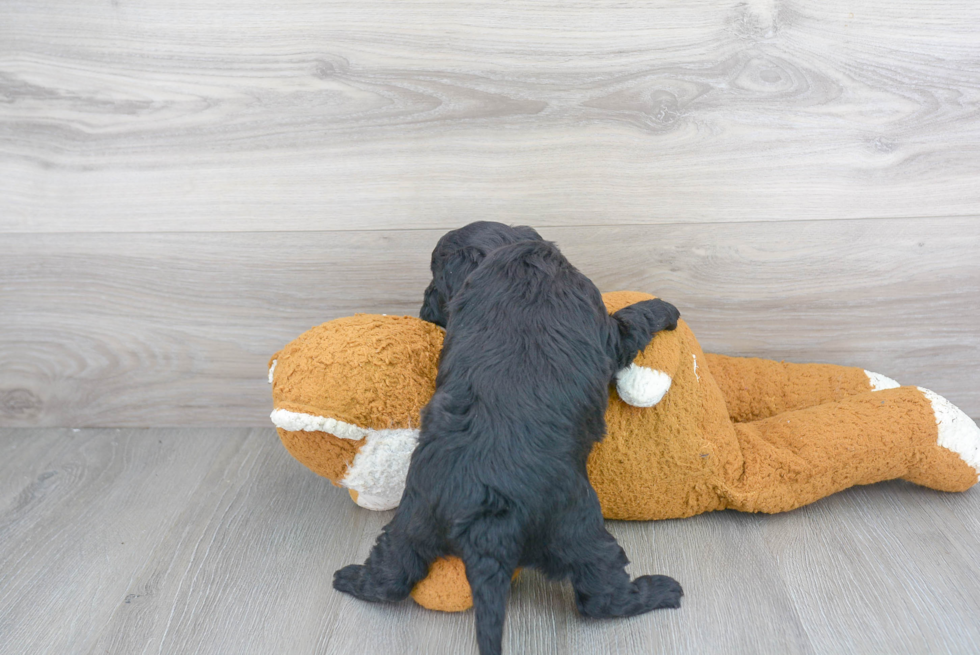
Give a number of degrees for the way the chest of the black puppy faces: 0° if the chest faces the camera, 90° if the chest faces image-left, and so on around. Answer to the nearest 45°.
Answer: approximately 180°
